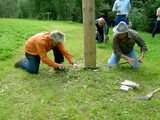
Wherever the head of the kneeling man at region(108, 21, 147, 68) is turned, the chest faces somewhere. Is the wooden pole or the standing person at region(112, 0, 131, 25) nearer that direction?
the wooden pole

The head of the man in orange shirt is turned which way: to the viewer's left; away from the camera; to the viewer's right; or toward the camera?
to the viewer's right

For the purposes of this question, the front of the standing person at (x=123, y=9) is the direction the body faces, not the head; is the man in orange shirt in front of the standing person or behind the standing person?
in front

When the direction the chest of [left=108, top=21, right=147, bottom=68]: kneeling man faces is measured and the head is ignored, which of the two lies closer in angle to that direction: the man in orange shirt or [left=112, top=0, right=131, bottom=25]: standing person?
the man in orange shirt

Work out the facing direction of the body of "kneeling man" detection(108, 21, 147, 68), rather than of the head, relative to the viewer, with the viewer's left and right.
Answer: facing the viewer
